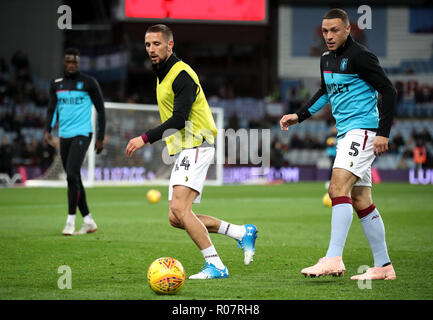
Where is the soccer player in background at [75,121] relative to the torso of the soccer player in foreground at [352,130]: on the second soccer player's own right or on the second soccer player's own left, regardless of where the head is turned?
on the second soccer player's own right

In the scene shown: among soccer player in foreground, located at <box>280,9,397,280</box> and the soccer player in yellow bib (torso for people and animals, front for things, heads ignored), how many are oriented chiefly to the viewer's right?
0

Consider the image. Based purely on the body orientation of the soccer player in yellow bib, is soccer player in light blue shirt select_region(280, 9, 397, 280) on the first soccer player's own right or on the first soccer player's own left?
on the first soccer player's own left

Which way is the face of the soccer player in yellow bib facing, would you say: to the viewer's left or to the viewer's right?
to the viewer's left

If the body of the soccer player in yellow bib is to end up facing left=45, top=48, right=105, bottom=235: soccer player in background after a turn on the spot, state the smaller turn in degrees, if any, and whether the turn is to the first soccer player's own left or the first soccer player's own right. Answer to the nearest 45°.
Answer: approximately 135° to the first soccer player's own right

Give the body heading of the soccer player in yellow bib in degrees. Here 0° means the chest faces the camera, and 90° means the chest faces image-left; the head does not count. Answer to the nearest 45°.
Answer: approximately 45°

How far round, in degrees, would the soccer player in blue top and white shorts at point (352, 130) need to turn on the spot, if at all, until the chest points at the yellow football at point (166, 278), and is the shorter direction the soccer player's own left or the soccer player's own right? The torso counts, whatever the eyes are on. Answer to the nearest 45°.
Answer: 0° — they already face it

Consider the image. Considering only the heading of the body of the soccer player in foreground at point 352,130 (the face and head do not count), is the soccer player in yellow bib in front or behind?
in front

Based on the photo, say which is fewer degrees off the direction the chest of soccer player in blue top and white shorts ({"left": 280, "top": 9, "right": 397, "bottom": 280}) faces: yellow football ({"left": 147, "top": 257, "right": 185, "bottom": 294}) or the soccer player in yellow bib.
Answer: the yellow football
